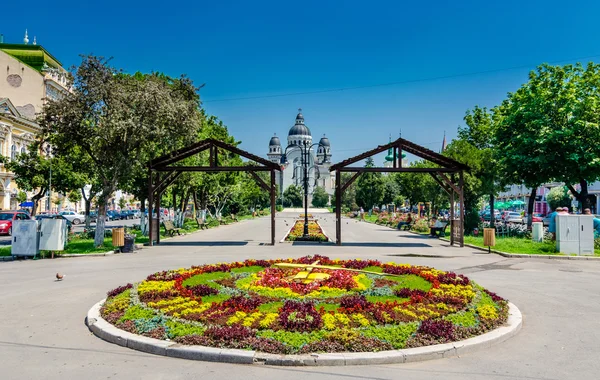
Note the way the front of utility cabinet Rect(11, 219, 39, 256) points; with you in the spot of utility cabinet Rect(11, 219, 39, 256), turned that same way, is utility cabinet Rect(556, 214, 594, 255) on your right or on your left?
on your left

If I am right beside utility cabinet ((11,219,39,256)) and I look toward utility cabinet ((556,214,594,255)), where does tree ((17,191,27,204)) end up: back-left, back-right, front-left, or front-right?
back-left

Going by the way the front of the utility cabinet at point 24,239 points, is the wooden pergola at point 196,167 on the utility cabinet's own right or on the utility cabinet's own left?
on the utility cabinet's own left

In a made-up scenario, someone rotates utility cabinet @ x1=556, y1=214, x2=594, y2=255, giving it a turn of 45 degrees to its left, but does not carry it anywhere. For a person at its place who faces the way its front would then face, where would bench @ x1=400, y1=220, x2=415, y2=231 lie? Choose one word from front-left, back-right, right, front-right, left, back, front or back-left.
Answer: back

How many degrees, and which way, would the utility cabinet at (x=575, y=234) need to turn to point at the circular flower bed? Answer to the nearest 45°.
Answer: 0° — it already faces it

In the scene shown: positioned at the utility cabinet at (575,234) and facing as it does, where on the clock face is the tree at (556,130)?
The tree is roughly at 6 o'clock from the utility cabinet.

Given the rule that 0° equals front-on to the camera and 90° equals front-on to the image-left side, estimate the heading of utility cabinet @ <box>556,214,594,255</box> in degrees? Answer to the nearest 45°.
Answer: approximately 0°

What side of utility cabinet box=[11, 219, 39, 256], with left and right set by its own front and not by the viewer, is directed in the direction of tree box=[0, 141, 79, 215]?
back

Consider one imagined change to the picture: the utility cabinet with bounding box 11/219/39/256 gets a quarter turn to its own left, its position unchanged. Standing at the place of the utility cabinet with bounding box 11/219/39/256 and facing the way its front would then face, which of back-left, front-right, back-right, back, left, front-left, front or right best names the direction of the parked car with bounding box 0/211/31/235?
left

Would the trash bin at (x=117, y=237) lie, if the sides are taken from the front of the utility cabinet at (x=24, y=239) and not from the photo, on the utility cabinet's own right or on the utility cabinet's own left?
on the utility cabinet's own left

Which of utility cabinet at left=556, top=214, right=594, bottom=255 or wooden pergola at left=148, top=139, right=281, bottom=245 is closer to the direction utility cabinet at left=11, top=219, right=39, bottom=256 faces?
the utility cabinet

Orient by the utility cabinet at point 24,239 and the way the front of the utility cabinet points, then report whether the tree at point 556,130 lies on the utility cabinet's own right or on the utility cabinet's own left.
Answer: on the utility cabinet's own left

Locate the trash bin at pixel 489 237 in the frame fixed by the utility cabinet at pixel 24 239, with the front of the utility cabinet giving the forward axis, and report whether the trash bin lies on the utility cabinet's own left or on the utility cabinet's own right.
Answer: on the utility cabinet's own left
